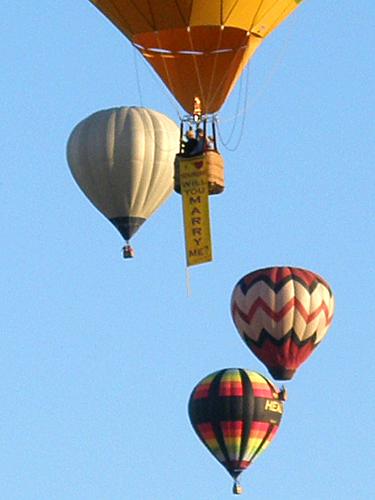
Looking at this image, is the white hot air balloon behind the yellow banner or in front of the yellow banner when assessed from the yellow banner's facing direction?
behind

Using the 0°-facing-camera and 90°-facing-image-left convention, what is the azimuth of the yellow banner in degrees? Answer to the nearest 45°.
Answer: approximately 0°

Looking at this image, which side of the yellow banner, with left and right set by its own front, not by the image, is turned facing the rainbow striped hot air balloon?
back
